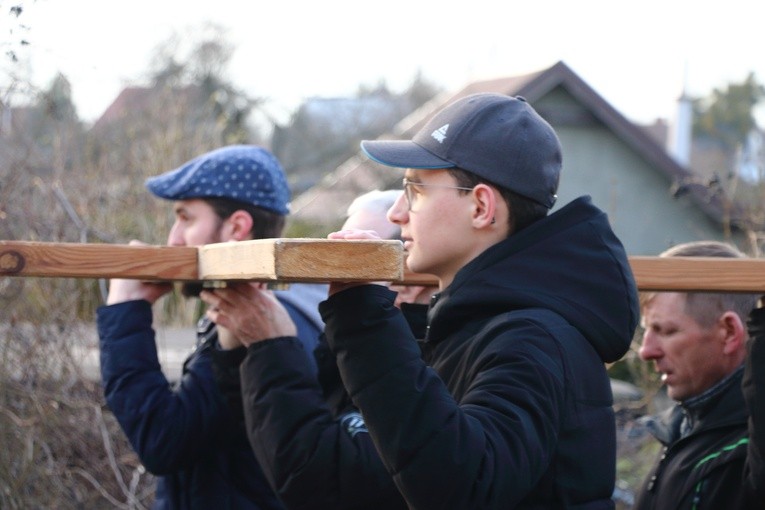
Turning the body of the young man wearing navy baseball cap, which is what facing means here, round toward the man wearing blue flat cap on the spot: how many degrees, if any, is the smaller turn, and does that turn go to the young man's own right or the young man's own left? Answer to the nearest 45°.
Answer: approximately 45° to the young man's own right

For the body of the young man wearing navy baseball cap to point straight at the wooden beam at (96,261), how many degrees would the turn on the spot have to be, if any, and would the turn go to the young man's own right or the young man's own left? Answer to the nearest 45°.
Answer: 0° — they already face it

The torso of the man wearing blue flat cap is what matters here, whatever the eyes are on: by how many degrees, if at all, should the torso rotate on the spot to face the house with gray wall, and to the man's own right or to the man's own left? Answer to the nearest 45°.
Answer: approximately 135° to the man's own right

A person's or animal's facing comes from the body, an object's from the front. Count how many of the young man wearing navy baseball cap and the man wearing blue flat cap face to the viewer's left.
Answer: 2

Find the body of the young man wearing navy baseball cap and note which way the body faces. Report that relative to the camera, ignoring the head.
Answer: to the viewer's left

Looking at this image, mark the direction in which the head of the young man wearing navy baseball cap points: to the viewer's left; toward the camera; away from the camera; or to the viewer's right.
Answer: to the viewer's left

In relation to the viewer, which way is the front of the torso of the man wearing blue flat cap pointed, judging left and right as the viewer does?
facing to the left of the viewer

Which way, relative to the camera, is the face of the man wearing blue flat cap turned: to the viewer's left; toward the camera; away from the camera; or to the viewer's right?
to the viewer's left
